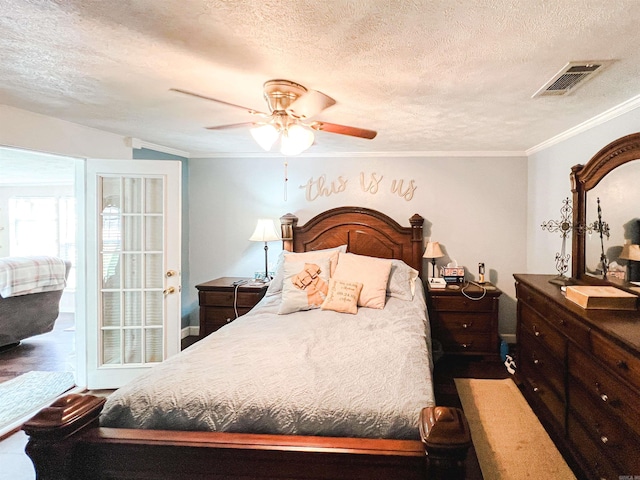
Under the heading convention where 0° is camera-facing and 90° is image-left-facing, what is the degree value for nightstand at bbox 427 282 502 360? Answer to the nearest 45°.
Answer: approximately 0°

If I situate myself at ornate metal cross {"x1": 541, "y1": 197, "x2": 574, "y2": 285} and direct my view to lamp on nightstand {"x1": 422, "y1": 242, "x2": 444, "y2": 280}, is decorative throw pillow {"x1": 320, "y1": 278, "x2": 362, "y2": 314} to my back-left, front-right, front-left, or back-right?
front-left

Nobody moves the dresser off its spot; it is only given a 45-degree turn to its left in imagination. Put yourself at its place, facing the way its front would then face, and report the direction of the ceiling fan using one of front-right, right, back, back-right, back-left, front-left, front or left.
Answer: front-right

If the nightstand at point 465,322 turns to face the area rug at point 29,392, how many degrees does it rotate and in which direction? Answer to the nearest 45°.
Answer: approximately 45° to its right

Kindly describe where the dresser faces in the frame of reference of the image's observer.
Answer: facing the viewer and to the left of the viewer

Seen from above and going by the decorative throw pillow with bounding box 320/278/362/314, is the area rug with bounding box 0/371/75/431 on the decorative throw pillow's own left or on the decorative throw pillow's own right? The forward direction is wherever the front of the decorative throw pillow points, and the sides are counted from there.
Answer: on the decorative throw pillow's own right

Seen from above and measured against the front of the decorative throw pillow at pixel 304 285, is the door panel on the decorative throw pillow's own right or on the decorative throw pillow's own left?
on the decorative throw pillow's own right

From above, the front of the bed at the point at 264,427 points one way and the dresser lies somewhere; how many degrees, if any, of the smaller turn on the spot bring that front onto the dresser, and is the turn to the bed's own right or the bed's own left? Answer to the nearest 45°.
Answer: approximately 90° to the bed's own left

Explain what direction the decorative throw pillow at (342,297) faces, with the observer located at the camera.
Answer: facing the viewer

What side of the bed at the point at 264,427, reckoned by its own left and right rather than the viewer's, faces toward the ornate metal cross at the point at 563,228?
left

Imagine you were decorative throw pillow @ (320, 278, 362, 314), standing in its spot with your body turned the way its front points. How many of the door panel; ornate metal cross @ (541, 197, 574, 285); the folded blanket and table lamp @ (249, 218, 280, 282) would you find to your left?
1

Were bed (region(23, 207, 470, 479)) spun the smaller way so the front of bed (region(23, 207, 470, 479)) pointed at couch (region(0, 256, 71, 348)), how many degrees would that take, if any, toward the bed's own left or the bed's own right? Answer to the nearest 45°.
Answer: approximately 135° to the bed's own right

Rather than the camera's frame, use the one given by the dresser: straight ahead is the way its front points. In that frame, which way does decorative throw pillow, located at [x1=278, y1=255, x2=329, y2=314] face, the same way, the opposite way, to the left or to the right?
to the left

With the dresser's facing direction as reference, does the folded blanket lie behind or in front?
in front

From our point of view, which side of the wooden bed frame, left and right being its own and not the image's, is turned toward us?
front

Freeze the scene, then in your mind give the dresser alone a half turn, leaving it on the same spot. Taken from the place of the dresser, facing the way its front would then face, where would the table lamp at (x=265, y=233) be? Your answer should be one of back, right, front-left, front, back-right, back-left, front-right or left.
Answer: back-left

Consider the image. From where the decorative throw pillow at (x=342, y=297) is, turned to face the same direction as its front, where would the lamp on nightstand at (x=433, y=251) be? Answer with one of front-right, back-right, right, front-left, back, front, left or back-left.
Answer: back-left

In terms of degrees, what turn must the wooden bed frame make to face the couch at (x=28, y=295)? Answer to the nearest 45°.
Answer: approximately 135° to its right
